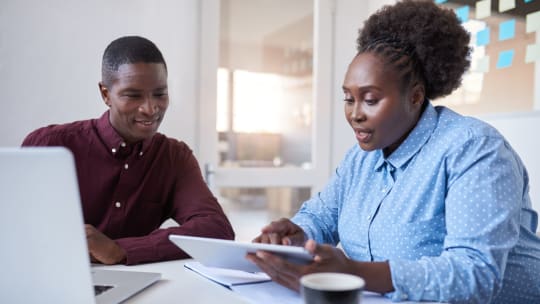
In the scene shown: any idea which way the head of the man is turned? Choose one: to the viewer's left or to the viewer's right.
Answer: to the viewer's right

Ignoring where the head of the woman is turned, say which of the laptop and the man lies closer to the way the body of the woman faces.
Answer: the laptop

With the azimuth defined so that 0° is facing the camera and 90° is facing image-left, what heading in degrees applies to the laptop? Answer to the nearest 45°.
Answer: approximately 225°

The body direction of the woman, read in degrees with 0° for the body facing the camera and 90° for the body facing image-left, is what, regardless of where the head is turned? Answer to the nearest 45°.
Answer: approximately 45°

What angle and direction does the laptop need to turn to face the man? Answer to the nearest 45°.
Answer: approximately 45° to its left
